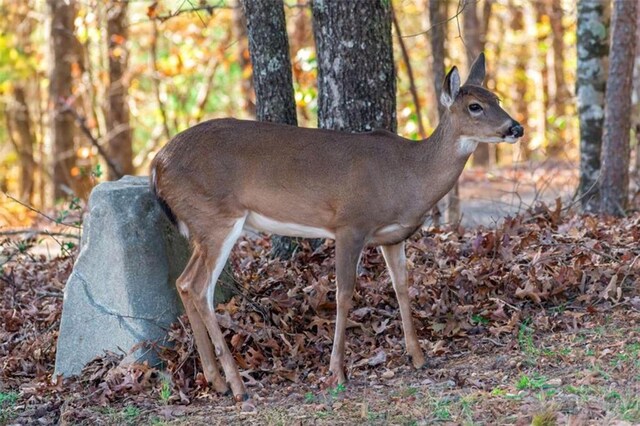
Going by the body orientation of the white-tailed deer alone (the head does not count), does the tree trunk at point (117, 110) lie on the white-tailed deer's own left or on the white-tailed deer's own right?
on the white-tailed deer's own left

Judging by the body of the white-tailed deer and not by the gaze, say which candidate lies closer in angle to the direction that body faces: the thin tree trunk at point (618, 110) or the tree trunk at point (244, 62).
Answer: the thin tree trunk

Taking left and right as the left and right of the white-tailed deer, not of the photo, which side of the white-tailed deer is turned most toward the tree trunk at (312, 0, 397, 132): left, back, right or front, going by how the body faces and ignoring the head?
left

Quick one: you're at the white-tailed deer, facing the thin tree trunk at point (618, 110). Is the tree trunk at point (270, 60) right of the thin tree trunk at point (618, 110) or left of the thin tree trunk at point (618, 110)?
left

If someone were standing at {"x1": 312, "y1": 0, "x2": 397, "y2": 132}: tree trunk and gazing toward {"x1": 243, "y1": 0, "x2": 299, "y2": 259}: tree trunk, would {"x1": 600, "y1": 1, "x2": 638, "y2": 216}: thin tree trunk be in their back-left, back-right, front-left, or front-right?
back-right

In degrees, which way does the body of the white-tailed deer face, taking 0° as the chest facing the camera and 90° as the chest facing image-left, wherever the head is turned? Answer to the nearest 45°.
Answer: approximately 270°

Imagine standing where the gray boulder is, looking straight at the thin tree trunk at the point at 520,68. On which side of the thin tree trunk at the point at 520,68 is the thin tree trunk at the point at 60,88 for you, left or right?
left

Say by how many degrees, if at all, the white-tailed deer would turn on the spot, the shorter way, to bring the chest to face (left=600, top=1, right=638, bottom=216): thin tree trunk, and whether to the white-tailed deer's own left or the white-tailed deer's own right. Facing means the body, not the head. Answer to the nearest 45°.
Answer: approximately 45° to the white-tailed deer's own left

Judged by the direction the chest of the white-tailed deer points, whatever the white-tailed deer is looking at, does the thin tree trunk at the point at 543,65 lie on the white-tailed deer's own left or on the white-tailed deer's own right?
on the white-tailed deer's own left

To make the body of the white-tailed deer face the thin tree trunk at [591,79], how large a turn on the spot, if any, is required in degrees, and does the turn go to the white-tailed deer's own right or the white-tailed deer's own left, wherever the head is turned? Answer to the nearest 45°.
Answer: approximately 45° to the white-tailed deer's own left
